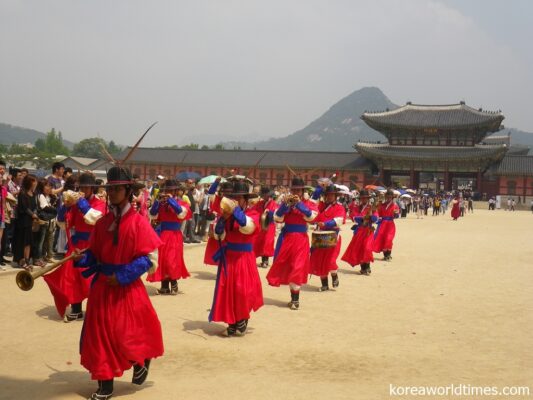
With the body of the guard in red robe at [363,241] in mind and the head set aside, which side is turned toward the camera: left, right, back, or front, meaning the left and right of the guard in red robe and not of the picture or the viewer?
front

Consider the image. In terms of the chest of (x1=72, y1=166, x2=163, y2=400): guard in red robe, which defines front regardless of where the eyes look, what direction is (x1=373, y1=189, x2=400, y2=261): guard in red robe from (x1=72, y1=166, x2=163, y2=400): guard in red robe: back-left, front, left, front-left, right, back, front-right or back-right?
back

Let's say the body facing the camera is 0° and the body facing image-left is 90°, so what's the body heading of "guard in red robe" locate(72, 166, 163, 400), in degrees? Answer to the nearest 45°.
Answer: approximately 45°

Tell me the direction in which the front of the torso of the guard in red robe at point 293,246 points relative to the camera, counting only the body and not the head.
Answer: toward the camera

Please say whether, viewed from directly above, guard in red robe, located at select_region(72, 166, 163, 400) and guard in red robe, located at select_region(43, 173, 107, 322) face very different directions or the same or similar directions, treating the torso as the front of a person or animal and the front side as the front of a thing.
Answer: same or similar directions

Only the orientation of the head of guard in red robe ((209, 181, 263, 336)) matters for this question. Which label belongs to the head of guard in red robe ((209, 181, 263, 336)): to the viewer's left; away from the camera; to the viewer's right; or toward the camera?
toward the camera

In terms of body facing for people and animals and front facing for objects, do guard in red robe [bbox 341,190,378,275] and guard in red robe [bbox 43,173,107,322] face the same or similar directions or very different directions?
same or similar directions

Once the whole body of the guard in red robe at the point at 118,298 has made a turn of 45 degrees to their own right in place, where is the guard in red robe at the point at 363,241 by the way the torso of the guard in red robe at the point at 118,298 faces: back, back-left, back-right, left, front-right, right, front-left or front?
back-right

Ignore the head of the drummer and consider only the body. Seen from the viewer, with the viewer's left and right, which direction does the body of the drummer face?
facing the viewer and to the left of the viewer

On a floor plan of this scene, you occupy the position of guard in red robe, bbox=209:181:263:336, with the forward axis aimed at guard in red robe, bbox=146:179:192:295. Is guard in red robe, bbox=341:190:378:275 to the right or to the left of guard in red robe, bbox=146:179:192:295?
right

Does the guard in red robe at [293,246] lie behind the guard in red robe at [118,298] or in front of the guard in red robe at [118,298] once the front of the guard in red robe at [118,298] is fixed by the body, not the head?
behind

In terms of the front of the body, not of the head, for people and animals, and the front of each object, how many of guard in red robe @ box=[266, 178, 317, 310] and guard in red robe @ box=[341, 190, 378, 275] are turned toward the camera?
2

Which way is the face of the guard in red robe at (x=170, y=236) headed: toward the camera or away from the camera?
toward the camera

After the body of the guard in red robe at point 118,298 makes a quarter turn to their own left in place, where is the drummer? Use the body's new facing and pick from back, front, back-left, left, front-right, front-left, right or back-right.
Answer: left

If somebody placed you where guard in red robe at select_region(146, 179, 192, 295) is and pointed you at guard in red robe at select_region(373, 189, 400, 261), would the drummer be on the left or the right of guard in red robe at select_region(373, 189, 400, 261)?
right

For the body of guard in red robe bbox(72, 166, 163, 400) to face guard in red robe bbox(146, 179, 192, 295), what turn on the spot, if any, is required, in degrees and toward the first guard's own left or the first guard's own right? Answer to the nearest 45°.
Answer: approximately 135° to the first guard's own right
